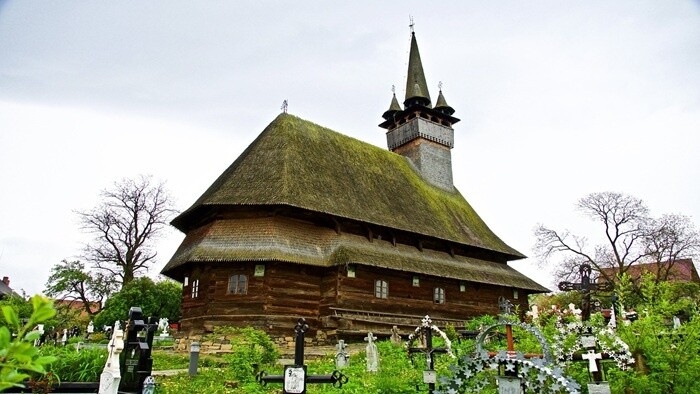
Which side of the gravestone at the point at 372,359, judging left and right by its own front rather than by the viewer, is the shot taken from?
front

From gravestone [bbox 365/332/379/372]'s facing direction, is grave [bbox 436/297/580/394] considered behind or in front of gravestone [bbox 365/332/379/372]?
in front

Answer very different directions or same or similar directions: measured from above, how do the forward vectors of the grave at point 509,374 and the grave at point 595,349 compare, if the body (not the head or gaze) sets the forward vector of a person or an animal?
same or similar directions

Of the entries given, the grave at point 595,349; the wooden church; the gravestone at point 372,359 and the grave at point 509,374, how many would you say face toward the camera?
3

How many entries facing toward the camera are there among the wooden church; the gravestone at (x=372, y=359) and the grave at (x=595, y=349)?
2

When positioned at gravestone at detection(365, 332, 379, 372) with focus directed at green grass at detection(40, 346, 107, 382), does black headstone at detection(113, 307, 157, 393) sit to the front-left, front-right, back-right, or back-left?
front-left

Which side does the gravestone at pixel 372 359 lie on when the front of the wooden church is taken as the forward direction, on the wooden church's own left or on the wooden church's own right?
on the wooden church's own right

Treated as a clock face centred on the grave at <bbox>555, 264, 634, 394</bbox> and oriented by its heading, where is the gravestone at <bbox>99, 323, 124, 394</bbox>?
The gravestone is roughly at 2 o'clock from the grave.

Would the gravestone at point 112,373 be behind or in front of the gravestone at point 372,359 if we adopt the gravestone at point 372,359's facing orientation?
in front

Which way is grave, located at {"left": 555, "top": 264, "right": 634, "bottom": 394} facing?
toward the camera

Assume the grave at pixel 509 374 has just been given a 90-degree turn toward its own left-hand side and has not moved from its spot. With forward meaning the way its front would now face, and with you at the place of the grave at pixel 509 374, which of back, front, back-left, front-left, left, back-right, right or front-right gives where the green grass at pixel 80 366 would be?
back

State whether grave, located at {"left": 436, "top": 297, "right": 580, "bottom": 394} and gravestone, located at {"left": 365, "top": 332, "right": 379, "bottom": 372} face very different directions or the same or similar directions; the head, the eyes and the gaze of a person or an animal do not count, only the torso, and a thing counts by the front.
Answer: same or similar directions

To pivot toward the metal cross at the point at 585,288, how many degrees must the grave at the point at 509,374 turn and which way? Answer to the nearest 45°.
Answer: approximately 180°

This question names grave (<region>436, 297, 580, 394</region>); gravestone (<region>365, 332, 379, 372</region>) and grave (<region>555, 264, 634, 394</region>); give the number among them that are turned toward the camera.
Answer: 3
